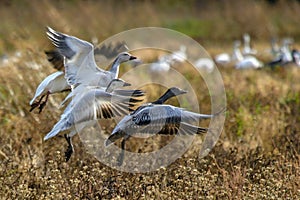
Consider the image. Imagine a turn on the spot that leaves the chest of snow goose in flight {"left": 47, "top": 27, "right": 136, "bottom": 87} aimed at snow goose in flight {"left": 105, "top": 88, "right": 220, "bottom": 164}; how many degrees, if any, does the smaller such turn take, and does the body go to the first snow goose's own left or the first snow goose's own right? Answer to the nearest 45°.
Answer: approximately 45° to the first snow goose's own right

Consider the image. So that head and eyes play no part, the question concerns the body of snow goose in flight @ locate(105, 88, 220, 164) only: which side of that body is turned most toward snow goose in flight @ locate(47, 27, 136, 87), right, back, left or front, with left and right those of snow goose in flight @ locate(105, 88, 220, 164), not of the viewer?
back

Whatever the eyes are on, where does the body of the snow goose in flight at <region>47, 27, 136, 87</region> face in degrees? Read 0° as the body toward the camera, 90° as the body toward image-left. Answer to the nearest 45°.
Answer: approximately 270°

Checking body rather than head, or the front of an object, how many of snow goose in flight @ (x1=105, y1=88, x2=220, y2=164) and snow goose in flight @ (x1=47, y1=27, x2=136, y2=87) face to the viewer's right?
2

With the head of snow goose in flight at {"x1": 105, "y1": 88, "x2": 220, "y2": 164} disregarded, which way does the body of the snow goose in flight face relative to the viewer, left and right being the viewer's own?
facing to the right of the viewer
